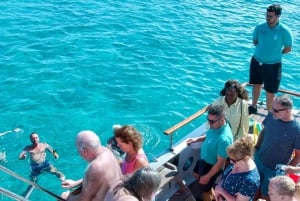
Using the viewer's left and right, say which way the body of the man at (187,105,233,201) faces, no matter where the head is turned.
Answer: facing the viewer and to the left of the viewer

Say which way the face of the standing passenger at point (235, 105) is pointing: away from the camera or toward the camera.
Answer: toward the camera

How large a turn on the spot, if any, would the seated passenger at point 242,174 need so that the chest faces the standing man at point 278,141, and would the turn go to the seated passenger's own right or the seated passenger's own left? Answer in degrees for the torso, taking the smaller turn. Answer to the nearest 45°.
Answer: approximately 180°

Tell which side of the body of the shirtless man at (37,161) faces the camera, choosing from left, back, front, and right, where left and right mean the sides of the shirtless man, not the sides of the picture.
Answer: front

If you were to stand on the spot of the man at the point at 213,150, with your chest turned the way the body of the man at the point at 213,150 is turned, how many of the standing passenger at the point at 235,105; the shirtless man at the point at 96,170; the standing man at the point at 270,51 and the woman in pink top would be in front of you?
2

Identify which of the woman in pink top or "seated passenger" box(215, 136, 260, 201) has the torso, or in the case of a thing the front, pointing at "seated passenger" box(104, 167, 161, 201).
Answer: "seated passenger" box(215, 136, 260, 201)

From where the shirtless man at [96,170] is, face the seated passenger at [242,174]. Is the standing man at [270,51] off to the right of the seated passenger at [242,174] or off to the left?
left

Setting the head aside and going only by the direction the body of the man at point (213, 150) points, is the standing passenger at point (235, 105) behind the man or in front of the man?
behind

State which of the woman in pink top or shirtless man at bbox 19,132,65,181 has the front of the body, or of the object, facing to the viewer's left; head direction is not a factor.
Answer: the woman in pink top

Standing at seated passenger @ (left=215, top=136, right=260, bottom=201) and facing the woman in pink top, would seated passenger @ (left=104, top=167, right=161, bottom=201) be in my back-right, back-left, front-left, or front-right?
front-left

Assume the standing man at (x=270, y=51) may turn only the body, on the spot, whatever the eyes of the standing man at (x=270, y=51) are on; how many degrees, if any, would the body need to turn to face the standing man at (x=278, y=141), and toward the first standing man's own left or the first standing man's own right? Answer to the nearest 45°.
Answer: approximately 45° to the first standing man's own left

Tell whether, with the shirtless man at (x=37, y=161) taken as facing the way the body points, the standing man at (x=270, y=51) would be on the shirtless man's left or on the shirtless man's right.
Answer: on the shirtless man's left

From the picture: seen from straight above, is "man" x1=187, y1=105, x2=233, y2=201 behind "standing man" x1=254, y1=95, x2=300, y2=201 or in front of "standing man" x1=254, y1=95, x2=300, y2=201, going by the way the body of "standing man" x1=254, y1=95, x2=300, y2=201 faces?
in front

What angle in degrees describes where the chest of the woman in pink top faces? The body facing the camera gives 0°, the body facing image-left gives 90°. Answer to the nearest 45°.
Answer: approximately 90°

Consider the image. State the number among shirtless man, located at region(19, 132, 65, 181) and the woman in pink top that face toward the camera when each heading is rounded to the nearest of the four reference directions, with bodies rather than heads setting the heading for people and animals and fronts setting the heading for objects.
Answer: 1

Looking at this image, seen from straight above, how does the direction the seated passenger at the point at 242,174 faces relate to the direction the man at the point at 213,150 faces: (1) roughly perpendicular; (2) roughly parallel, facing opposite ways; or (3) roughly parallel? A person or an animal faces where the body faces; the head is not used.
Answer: roughly parallel

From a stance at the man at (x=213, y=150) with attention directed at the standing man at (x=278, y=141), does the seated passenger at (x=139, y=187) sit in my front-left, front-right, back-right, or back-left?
back-right

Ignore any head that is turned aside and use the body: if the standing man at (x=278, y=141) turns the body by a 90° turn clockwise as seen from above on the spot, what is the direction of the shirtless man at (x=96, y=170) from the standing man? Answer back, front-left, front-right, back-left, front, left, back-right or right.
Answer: left
